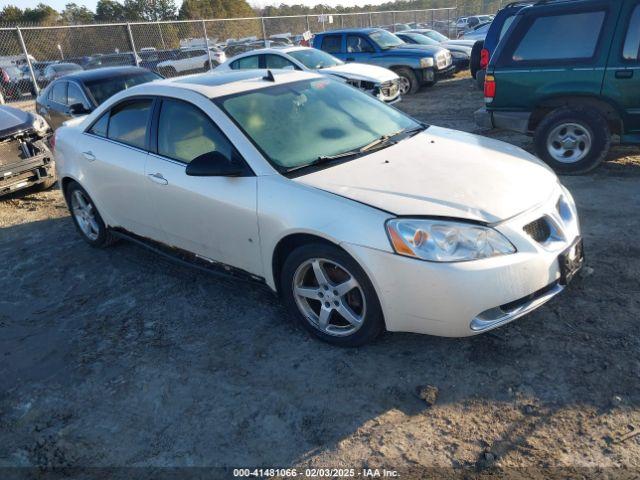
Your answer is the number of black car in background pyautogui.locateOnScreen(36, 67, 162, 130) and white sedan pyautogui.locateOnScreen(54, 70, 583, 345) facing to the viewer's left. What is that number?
0

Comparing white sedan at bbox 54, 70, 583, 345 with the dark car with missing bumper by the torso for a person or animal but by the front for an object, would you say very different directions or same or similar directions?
same or similar directions

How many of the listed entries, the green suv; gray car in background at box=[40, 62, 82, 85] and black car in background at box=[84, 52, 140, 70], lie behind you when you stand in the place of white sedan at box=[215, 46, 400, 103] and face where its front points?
2

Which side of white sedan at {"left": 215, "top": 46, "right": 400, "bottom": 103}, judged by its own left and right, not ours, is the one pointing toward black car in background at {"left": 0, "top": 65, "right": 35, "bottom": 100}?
back

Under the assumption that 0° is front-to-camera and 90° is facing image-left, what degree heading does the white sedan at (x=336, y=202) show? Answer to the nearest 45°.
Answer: approximately 315°

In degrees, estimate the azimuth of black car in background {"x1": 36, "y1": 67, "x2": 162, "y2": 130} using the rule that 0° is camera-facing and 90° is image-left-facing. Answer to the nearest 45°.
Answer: approximately 315°

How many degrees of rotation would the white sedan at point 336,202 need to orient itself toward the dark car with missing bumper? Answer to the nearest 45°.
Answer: approximately 180°

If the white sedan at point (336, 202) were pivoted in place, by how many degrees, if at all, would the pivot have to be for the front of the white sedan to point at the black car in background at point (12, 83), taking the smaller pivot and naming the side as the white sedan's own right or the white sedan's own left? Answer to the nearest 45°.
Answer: approximately 180°

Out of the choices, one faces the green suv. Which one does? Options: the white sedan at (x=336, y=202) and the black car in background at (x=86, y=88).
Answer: the black car in background

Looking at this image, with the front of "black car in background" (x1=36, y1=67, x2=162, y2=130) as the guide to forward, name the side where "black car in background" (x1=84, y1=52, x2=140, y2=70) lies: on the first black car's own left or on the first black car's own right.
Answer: on the first black car's own left

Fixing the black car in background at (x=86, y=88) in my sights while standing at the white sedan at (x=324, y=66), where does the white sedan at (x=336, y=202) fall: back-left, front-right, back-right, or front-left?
front-left
